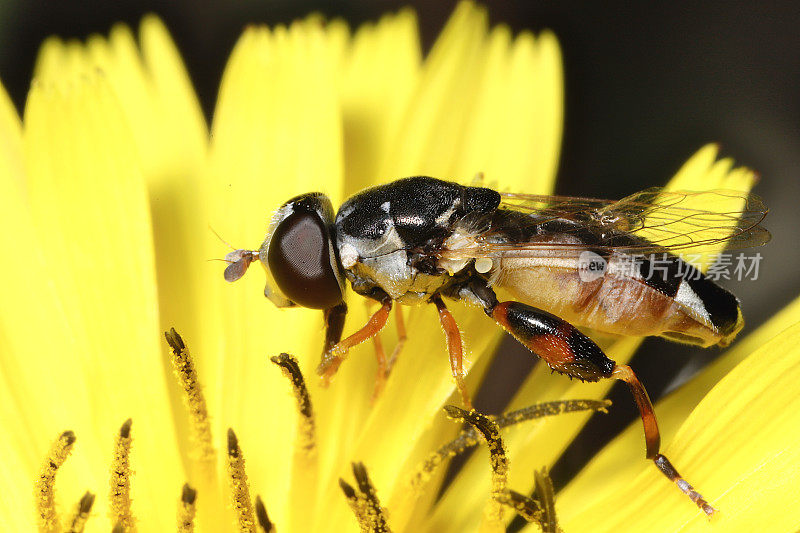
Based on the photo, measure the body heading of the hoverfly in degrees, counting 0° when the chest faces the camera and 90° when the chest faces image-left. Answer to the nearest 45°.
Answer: approximately 90°
